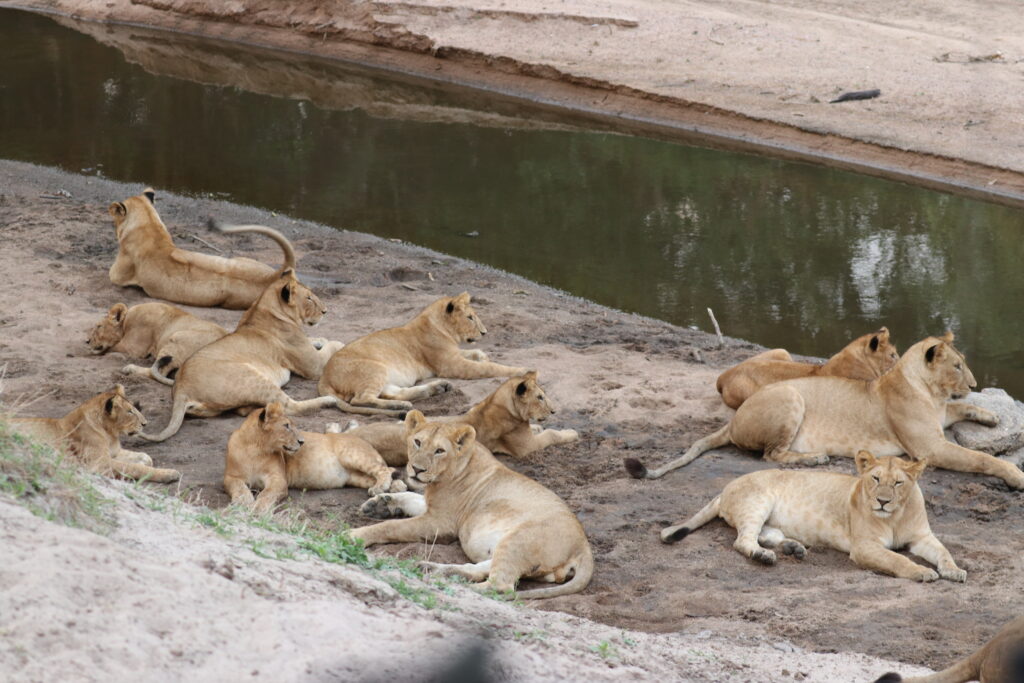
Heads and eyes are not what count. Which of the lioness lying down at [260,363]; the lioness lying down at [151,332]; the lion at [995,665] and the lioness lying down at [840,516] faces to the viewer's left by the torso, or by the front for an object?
the lioness lying down at [151,332]

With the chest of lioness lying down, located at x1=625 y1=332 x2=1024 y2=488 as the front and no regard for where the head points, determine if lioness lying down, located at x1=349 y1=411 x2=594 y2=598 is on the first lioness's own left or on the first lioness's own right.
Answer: on the first lioness's own right

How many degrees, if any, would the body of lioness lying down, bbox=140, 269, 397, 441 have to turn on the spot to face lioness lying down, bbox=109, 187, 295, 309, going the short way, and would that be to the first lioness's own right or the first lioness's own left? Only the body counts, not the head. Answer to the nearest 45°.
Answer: approximately 45° to the first lioness's own left

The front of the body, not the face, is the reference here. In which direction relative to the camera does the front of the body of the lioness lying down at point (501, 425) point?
to the viewer's right

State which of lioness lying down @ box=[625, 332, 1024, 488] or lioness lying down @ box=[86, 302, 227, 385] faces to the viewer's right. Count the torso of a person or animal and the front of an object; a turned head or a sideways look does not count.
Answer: lioness lying down @ box=[625, 332, 1024, 488]

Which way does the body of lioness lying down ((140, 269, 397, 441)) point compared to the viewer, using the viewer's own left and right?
facing away from the viewer and to the right of the viewer

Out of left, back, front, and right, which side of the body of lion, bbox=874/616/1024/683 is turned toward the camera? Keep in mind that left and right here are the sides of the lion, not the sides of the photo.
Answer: right

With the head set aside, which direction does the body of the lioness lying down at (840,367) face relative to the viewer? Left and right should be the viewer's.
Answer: facing to the right of the viewer

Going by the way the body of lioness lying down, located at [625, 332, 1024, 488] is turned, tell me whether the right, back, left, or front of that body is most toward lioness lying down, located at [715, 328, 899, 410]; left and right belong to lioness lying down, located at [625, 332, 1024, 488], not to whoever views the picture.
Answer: left

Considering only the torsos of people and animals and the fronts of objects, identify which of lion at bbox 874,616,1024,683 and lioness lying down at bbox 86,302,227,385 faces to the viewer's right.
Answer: the lion

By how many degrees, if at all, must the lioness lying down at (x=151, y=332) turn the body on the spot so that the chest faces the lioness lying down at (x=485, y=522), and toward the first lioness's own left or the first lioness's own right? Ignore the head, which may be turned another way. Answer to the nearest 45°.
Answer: approximately 135° to the first lioness's own left

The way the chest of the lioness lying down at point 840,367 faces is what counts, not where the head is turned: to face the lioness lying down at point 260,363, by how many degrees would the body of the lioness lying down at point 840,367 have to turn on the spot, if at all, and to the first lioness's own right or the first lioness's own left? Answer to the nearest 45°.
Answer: approximately 180°

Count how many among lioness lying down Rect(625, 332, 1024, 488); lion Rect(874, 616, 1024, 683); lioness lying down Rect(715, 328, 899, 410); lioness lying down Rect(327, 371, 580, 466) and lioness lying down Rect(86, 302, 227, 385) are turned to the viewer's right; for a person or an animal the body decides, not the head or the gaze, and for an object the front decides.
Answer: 4

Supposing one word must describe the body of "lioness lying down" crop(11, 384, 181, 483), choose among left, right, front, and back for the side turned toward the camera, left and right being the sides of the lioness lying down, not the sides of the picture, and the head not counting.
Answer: right

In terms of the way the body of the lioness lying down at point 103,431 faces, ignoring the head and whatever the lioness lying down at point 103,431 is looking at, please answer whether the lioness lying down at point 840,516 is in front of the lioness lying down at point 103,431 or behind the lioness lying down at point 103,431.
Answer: in front

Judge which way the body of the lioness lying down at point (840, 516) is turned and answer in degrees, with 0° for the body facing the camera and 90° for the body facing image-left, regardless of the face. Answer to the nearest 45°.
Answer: approximately 315°

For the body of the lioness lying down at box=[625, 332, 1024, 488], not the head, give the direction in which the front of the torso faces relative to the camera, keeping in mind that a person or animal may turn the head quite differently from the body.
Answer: to the viewer's right
